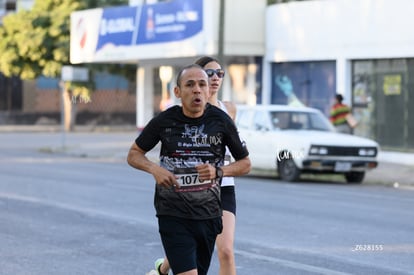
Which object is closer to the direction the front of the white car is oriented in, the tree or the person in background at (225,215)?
the person in background

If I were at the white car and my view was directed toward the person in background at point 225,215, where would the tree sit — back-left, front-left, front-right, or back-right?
back-right

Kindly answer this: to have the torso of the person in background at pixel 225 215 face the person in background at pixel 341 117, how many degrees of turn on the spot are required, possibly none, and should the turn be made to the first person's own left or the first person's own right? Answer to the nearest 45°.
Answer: approximately 135° to the first person's own left

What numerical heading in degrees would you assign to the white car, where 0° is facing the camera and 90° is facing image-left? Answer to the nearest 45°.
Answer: approximately 315°

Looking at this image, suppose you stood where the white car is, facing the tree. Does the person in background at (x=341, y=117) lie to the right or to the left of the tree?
right

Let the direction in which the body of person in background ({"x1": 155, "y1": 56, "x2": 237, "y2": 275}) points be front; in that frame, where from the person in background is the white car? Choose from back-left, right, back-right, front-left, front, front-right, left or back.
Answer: back-left

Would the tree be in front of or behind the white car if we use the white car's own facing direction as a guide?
behind
